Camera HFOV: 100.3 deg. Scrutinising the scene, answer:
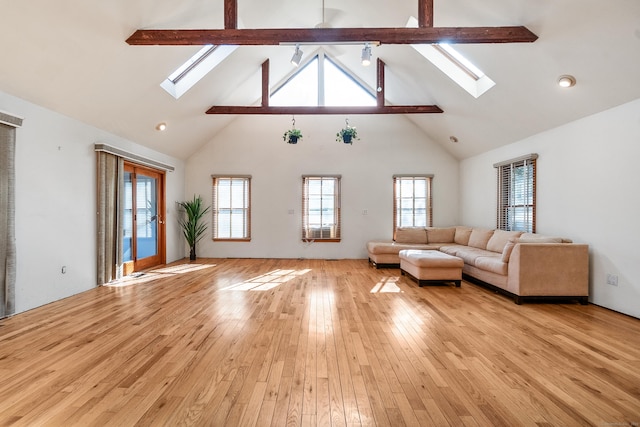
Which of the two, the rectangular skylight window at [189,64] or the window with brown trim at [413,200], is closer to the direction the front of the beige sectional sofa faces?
the rectangular skylight window

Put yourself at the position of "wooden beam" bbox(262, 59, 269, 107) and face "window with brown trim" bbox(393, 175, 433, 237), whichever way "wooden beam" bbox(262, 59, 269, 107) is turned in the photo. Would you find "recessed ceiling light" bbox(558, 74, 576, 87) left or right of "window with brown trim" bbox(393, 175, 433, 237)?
right

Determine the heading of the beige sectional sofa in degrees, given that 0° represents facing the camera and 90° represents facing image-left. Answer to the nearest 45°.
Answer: approximately 45°

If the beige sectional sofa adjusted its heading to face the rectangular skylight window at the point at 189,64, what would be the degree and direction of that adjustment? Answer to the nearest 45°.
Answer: approximately 45° to its right

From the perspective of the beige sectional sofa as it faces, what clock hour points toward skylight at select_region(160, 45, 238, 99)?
The skylight is roughly at 1 o'clock from the beige sectional sofa.

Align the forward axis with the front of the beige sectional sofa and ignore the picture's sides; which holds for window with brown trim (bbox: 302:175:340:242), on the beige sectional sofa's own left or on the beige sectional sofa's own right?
on the beige sectional sofa's own right
